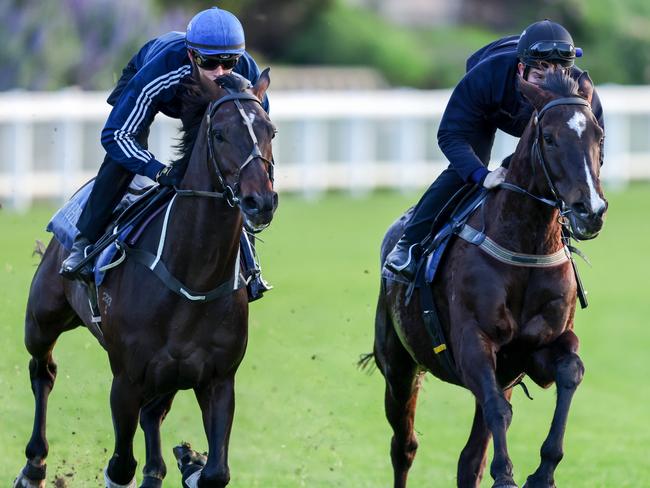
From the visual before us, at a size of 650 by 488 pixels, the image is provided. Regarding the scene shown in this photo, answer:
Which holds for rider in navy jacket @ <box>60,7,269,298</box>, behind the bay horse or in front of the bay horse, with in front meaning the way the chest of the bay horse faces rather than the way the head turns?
behind

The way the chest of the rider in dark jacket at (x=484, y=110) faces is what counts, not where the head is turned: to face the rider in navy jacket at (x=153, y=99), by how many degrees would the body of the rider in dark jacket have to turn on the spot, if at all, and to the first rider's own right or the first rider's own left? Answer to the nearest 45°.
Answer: approximately 135° to the first rider's own right

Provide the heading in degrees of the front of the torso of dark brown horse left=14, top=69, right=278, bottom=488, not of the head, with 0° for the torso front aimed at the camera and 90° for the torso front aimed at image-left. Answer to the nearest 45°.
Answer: approximately 315°

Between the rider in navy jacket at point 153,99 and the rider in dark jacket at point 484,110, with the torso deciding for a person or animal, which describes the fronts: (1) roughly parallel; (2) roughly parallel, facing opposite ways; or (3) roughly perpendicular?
roughly parallel

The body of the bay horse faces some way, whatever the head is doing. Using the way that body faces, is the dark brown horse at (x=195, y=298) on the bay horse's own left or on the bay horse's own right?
on the bay horse's own right

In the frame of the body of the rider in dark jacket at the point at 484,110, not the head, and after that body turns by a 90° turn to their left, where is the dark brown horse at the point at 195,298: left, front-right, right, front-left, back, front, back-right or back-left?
back

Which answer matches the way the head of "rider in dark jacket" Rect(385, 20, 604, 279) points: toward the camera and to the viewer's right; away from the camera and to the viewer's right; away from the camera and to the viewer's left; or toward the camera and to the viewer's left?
toward the camera and to the viewer's right

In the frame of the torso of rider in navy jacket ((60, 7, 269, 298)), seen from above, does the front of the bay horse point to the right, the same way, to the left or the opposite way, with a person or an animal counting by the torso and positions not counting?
the same way

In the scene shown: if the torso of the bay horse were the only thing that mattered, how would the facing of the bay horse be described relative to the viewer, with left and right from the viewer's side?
facing the viewer and to the right of the viewer
